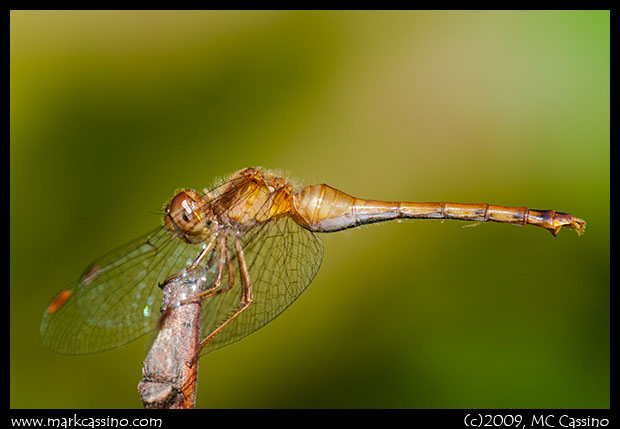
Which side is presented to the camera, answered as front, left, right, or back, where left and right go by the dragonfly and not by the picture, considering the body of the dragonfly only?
left
